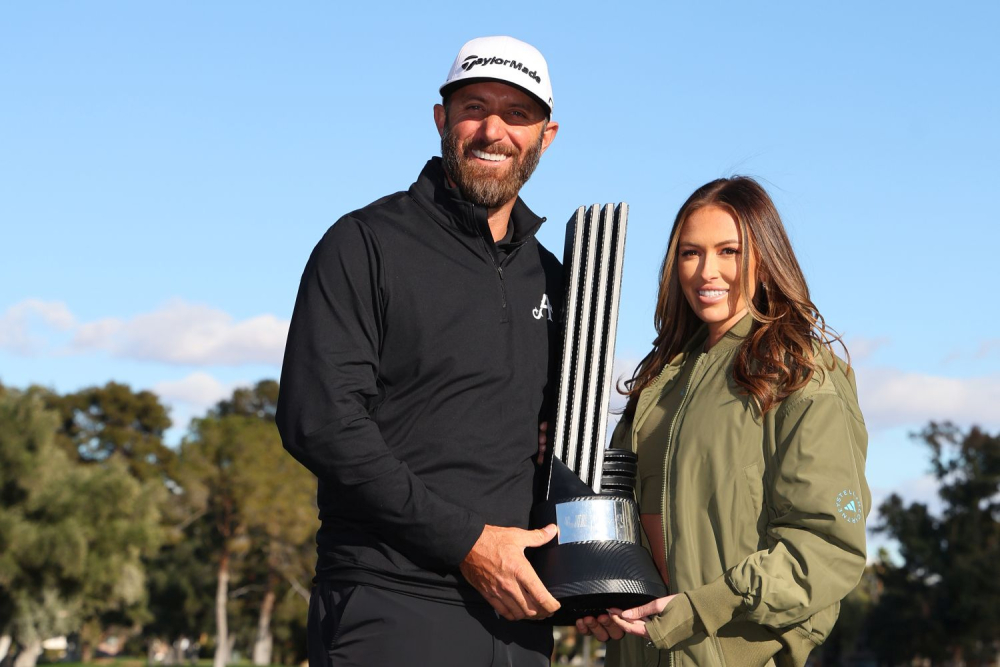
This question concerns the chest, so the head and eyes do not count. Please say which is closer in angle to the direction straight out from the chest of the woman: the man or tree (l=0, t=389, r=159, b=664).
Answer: the man

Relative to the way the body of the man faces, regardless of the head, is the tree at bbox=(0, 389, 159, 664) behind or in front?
behind

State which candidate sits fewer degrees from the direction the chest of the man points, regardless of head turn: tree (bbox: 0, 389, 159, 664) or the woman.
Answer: the woman

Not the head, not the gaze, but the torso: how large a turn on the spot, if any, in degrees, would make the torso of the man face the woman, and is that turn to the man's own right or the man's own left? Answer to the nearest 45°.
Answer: approximately 45° to the man's own left

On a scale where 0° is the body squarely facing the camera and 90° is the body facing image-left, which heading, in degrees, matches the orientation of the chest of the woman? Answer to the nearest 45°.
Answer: approximately 45°

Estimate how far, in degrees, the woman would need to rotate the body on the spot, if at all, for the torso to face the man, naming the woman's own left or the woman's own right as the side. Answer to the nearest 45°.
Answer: approximately 45° to the woman's own right

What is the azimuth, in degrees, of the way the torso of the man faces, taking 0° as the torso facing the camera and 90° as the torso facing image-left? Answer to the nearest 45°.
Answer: approximately 315°

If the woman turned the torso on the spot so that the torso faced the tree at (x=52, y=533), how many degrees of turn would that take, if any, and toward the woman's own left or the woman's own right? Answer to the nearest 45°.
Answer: approximately 90° to the woman's own right
